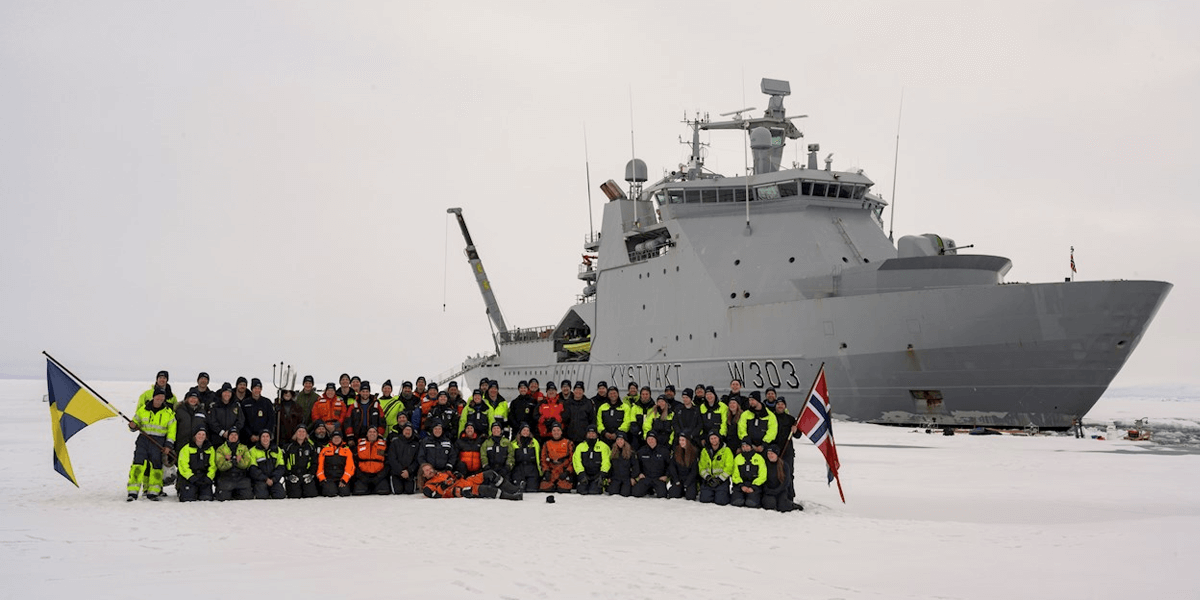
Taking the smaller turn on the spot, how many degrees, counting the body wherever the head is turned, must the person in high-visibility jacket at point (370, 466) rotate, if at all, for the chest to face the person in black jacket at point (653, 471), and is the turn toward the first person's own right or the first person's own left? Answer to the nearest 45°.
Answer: approximately 90° to the first person's own left

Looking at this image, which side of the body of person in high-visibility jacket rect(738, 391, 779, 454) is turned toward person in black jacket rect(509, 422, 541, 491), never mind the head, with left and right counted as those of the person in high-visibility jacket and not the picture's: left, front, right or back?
right

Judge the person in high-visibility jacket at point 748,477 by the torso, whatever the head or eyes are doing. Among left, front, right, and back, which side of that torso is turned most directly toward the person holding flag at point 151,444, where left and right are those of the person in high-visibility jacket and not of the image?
right

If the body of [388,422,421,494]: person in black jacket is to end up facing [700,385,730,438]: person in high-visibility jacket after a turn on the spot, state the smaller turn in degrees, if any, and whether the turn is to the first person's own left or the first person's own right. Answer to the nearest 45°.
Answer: approximately 90° to the first person's own left

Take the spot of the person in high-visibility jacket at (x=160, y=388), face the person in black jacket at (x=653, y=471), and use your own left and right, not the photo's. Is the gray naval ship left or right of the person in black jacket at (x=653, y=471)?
left

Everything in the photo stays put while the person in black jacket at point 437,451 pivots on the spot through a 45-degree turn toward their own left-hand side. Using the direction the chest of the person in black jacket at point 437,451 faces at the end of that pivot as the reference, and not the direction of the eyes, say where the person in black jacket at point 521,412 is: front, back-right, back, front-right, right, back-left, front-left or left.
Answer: left
